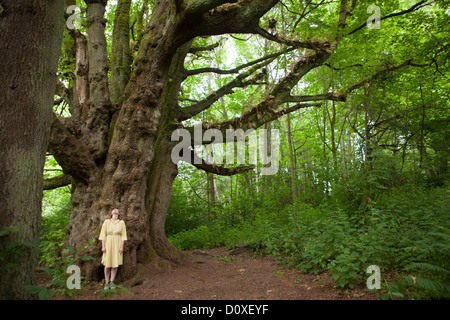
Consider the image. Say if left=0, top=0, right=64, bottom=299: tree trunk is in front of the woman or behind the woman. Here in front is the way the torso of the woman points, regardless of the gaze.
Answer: in front

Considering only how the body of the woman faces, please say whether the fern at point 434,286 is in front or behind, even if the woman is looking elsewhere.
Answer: in front

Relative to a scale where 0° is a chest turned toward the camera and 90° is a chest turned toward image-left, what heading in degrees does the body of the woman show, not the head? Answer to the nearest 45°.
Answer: approximately 0°

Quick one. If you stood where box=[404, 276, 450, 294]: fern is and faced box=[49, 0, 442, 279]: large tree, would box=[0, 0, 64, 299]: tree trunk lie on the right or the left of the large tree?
left
